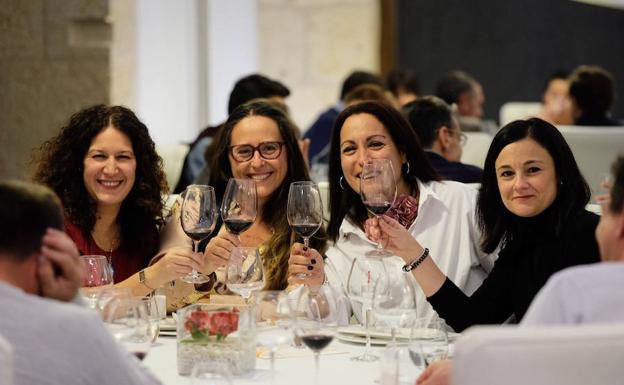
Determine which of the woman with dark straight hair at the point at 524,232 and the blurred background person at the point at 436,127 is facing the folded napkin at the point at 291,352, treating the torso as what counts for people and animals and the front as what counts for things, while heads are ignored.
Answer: the woman with dark straight hair

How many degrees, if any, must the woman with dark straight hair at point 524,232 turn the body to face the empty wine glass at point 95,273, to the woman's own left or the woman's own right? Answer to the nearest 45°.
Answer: approximately 45° to the woman's own right

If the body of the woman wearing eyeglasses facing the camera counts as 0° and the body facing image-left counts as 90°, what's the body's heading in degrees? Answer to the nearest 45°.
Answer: approximately 0°

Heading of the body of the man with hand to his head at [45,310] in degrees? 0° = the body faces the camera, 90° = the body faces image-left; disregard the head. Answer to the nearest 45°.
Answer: approximately 225°

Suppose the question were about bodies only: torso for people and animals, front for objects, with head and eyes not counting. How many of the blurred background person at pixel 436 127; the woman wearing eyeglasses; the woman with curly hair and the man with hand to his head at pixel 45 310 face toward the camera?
2

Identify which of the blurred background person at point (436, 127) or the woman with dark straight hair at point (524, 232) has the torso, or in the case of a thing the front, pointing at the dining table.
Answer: the woman with dark straight hair

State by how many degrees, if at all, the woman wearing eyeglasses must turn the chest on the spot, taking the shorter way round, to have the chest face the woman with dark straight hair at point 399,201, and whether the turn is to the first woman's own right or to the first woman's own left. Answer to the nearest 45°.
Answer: approximately 90° to the first woman's own left

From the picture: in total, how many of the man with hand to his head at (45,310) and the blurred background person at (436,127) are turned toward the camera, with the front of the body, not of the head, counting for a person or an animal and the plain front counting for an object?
0
